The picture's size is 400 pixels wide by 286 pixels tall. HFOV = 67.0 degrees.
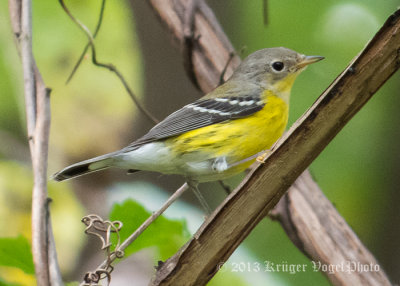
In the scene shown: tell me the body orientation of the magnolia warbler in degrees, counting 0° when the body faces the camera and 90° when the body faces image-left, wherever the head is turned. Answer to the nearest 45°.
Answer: approximately 270°
